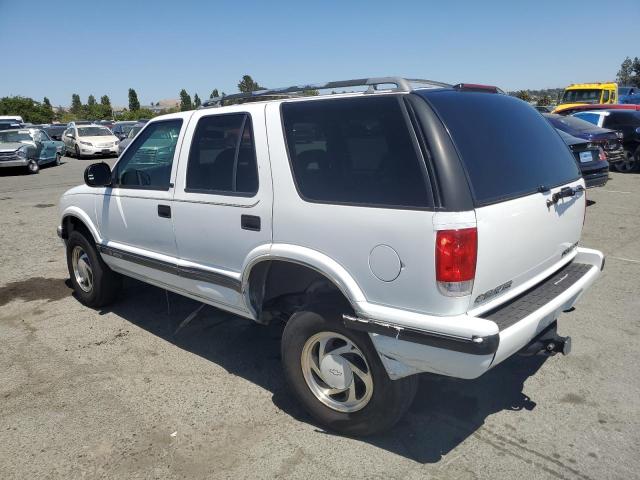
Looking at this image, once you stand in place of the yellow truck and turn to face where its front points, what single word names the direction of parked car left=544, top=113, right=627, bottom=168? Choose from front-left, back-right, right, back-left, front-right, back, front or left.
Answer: front-left

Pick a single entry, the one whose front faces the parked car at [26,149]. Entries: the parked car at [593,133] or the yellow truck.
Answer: the yellow truck

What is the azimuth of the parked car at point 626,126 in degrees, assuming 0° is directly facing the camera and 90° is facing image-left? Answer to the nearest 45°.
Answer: approximately 45°

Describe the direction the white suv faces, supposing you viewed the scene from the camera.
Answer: facing away from the viewer and to the left of the viewer

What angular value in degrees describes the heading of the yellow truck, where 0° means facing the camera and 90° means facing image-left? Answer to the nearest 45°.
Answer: approximately 45°

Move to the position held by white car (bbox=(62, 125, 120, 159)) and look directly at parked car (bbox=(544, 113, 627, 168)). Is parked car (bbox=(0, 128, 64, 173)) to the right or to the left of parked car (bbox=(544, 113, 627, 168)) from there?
right

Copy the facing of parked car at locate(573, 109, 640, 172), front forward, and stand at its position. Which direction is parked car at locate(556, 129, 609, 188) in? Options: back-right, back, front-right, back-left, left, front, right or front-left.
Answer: front-left

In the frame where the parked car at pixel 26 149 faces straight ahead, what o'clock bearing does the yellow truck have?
The yellow truck is roughly at 8 o'clock from the parked car.

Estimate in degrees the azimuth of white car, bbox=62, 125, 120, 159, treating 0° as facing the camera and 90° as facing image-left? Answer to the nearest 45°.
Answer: approximately 315°

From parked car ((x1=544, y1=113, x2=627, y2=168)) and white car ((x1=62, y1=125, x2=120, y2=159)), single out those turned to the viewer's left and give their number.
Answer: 0
